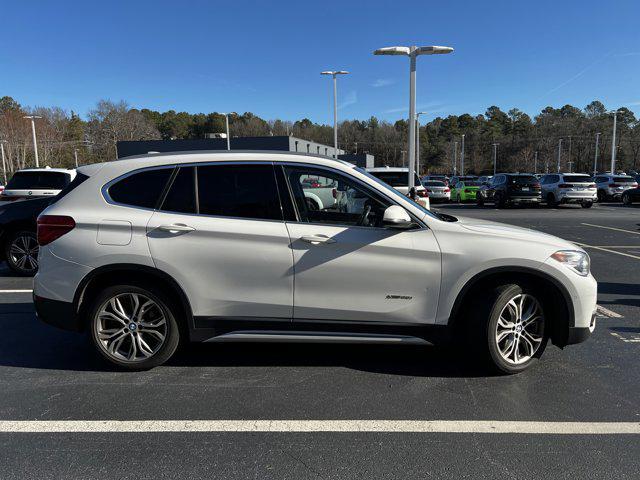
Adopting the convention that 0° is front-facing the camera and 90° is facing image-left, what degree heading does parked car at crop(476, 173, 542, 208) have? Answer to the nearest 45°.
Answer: approximately 135°

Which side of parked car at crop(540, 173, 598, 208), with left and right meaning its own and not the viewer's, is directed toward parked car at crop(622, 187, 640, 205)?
right

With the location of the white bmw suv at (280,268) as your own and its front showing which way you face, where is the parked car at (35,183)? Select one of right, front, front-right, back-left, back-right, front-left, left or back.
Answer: back-left

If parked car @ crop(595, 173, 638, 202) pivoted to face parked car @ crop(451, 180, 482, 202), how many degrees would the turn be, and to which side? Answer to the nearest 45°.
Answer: approximately 90° to its left

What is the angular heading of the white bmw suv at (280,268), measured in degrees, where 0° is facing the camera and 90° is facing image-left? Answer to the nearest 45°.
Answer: approximately 270°

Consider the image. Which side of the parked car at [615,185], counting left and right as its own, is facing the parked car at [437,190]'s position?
left
